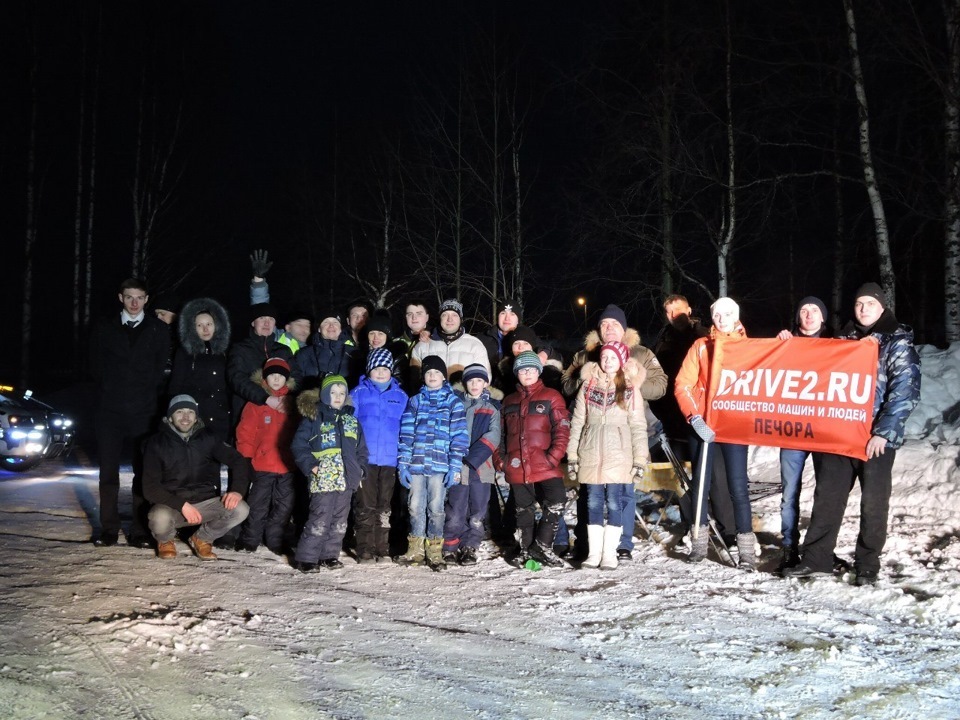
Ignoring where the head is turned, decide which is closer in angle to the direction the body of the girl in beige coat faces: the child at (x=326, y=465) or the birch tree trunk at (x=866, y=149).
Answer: the child

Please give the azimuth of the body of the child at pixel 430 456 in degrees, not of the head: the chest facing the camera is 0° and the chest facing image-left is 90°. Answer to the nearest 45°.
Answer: approximately 0°

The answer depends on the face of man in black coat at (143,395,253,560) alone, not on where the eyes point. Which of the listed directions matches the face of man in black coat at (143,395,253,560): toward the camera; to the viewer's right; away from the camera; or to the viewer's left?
toward the camera

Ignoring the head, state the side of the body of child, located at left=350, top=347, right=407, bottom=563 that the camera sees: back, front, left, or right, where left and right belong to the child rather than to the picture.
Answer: front

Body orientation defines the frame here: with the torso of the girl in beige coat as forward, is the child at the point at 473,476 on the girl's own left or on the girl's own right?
on the girl's own right

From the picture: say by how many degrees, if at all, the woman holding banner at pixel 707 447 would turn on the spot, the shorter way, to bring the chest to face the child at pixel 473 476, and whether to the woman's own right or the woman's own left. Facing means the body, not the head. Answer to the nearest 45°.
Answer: approximately 90° to the woman's own right

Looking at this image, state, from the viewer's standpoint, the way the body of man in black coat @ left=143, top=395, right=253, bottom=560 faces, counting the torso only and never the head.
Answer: toward the camera

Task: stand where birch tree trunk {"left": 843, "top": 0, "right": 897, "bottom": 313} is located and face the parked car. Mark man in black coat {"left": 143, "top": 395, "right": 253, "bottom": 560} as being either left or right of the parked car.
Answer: left

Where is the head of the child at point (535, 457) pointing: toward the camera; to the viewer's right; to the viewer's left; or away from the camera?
toward the camera

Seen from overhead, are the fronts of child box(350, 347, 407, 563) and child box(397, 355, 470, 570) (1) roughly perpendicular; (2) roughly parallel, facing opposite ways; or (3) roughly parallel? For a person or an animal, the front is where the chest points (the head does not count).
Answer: roughly parallel

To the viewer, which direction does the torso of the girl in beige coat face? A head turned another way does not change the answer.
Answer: toward the camera

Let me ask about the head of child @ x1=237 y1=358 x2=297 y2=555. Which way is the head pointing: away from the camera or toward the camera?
toward the camera

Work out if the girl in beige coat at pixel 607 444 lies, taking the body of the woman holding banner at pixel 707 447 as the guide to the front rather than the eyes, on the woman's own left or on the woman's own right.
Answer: on the woman's own right

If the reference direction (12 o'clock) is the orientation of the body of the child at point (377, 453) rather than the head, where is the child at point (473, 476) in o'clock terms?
the child at point (473, 476) is roughly at 9 o'clock from the child at point (377, 453).

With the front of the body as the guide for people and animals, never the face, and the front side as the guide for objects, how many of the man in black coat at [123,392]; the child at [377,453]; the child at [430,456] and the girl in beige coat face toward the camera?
4

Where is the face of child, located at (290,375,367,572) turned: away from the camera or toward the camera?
toward the camera

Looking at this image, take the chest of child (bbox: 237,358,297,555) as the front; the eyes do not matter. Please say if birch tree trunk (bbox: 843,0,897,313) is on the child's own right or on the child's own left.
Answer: on the child's own left

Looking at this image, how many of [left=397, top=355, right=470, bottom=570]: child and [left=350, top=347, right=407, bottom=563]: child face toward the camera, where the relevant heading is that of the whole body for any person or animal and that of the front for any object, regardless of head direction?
2
